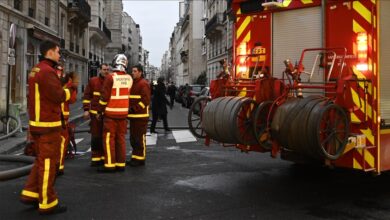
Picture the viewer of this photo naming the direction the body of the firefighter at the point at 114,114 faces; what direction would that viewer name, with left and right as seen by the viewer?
facing away from the viewer and to the left of the viewer

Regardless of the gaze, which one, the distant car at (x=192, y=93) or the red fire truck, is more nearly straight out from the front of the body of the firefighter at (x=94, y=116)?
the red fire truck

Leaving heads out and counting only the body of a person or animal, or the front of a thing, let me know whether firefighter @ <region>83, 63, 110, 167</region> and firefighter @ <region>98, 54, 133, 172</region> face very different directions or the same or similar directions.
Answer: very different directions

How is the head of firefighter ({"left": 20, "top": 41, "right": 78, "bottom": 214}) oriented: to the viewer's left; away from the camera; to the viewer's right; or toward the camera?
to the viewer's right

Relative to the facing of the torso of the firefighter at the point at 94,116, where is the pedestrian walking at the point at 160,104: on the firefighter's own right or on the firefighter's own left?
on the firefighter's own left

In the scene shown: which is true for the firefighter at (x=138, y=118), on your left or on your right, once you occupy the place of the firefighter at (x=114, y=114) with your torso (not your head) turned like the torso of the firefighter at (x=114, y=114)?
on your right

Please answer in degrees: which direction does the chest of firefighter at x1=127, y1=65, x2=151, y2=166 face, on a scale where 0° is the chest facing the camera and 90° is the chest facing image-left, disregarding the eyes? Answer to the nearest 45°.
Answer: approximately 90°

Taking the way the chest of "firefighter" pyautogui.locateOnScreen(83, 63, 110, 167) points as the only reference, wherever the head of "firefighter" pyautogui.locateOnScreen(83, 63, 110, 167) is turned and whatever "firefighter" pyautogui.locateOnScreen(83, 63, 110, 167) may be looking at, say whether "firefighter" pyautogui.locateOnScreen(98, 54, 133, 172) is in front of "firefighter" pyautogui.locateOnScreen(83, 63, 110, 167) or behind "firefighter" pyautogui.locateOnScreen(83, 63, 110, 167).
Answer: in front

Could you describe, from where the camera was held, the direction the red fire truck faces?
facing away from the viewer and to the right of the viewer

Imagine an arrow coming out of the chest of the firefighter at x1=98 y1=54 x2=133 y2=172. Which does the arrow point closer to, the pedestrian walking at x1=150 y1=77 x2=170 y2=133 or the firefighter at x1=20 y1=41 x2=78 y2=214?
the pedestrian walking
